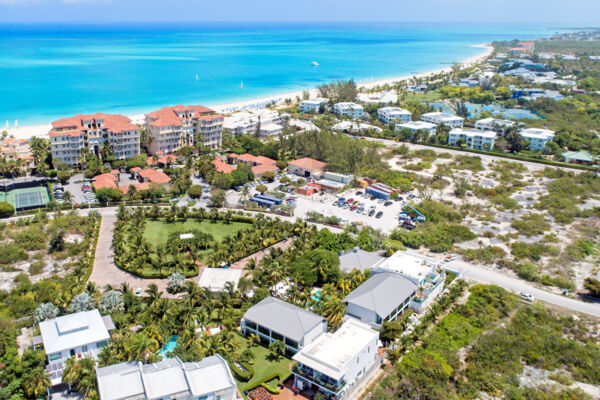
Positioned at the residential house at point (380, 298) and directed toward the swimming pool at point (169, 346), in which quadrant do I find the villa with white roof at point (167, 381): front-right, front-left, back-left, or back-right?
front-left

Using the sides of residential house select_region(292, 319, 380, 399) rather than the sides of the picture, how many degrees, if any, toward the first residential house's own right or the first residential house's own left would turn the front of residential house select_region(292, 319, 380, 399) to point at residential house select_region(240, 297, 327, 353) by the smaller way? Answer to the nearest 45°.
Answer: approximately 90° to the first residential house's own right

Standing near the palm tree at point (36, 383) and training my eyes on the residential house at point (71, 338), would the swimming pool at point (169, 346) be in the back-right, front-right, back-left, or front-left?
front-right

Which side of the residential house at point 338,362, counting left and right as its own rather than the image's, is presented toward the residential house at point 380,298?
back

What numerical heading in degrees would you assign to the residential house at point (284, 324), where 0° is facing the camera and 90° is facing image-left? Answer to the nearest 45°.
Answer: approximately 45°

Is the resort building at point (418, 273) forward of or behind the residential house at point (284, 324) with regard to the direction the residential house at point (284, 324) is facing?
behind

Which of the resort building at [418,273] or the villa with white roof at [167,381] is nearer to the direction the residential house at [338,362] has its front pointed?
the villa with white roof

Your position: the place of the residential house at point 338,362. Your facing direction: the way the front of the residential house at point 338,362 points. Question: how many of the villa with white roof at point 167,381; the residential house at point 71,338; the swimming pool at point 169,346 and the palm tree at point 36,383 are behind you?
0

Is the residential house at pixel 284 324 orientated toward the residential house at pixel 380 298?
no

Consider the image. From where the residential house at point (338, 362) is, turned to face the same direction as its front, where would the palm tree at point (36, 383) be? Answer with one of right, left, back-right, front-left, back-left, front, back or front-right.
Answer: front-right

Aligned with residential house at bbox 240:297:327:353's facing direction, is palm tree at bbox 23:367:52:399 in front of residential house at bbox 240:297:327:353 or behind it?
in front

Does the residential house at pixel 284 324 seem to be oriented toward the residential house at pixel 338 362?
no

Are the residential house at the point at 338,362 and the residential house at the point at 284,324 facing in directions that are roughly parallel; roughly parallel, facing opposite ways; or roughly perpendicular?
roughly parallel

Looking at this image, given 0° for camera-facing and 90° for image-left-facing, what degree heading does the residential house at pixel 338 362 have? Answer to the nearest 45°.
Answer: approximately 45°

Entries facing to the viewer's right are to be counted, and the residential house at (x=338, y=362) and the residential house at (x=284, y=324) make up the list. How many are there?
0

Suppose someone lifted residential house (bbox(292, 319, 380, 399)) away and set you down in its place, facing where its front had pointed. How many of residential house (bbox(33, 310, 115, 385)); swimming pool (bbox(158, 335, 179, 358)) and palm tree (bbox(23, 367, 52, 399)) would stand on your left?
0

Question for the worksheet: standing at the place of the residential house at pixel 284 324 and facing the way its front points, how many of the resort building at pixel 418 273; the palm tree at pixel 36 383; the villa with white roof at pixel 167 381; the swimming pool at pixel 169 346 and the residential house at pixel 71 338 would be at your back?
1
